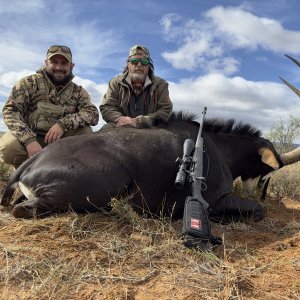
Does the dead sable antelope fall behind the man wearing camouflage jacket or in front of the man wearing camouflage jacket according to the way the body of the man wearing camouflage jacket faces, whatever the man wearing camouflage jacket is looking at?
in front

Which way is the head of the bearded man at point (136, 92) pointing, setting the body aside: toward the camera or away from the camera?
toward the camera

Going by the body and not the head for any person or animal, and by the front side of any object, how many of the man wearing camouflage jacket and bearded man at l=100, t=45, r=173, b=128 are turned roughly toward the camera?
2

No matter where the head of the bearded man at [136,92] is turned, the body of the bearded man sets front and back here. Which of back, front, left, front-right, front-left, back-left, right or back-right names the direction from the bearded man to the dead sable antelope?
front

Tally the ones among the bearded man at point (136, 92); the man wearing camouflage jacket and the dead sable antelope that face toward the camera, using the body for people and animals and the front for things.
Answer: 2

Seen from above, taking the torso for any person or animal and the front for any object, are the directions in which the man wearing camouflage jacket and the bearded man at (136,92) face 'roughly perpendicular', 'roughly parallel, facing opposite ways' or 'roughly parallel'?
roughly parallel

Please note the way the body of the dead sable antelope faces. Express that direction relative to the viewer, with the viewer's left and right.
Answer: facing to the right of the viewer

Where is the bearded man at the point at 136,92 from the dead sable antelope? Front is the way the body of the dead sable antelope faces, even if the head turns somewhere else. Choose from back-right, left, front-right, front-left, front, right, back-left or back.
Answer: left

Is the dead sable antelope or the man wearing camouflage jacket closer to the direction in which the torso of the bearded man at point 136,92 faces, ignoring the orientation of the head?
the dead sable antelope

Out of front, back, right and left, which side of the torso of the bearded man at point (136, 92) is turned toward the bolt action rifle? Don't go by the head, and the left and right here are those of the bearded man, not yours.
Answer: front

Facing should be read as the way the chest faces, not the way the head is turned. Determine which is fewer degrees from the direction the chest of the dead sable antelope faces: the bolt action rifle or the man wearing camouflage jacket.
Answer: the bolt action rifle

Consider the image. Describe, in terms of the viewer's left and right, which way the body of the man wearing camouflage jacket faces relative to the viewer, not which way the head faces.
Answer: facing the viewer

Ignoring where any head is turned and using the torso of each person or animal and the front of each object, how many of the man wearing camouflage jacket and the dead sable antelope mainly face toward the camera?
1

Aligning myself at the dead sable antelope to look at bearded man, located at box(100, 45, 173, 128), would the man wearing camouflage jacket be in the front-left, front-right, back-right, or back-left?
front-left

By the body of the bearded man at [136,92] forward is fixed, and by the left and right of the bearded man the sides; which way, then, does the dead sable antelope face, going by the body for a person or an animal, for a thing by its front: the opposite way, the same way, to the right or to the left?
to the left
